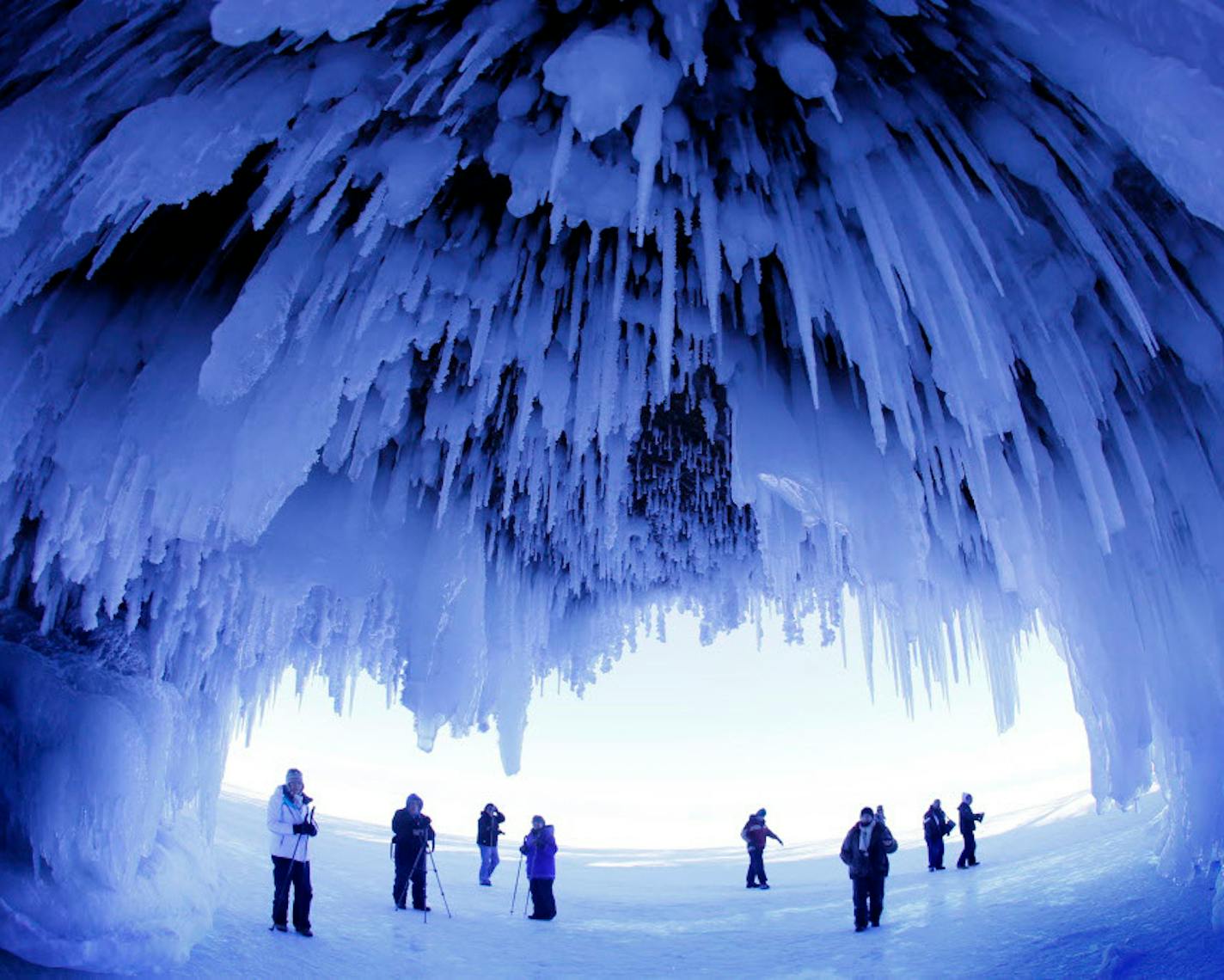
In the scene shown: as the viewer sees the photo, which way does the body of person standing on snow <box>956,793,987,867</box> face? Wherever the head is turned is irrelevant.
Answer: to the viewer's right

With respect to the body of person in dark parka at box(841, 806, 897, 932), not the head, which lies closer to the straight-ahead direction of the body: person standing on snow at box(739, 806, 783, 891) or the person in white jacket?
the person in white jacket

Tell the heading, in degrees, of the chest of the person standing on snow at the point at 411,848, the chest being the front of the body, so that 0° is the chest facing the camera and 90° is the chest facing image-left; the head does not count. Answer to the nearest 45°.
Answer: approximately 315°

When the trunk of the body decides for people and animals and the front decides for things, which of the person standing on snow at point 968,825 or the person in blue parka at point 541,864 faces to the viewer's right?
the person standing on snow

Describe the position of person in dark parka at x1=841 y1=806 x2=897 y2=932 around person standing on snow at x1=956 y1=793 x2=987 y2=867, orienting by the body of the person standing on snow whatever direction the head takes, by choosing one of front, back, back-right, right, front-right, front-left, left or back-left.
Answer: right

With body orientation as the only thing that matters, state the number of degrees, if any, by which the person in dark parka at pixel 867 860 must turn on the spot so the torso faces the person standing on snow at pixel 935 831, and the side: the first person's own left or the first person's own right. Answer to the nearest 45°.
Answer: approximately 180°

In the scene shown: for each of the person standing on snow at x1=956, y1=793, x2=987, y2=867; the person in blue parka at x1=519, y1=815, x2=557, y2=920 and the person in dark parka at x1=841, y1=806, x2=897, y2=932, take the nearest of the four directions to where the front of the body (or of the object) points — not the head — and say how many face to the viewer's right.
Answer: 1

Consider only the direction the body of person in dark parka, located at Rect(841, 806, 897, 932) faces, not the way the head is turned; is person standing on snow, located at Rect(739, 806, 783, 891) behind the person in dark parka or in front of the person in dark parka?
behind

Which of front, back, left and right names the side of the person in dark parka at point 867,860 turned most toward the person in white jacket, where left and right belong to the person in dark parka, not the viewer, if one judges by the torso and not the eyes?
right
